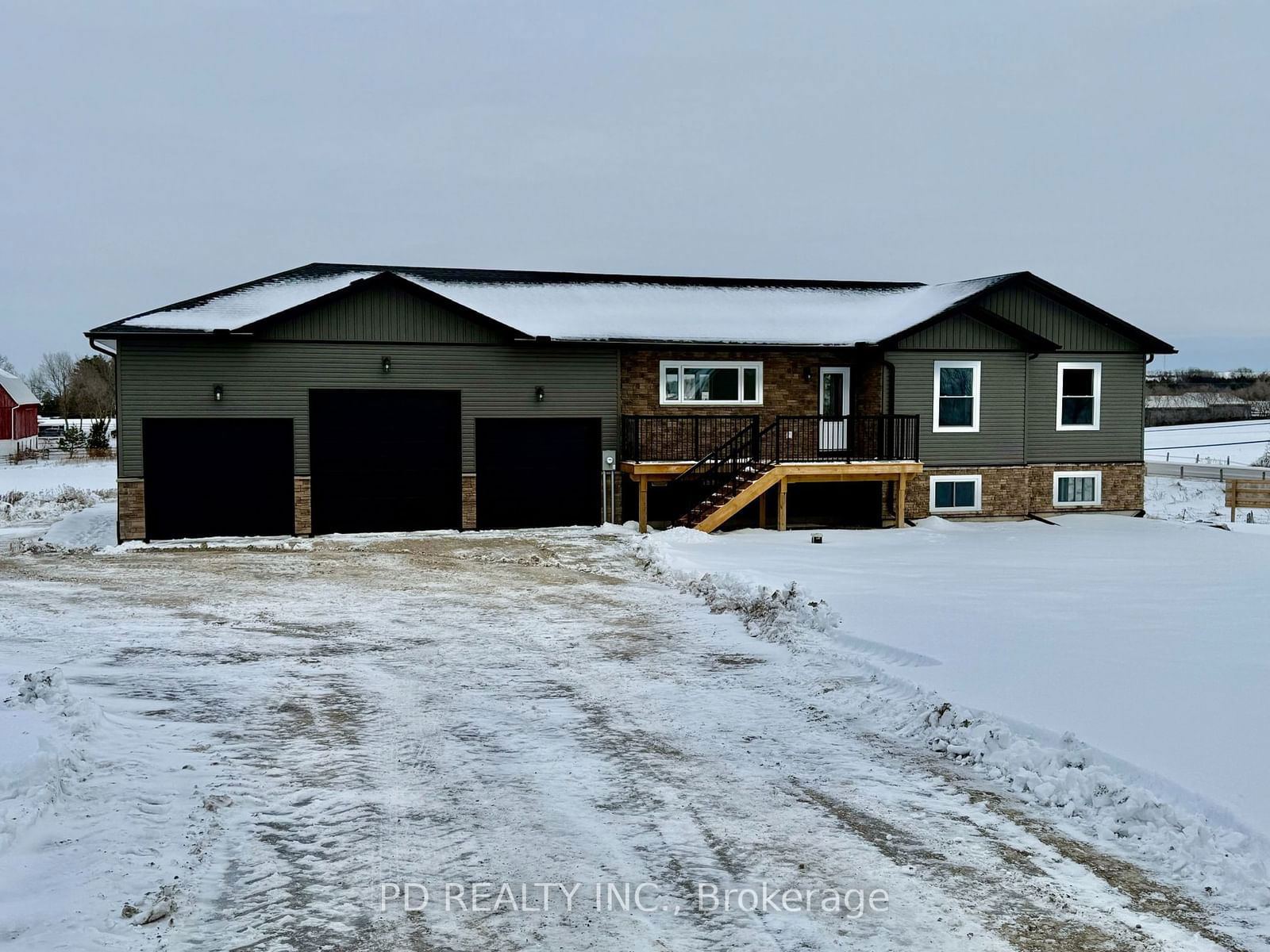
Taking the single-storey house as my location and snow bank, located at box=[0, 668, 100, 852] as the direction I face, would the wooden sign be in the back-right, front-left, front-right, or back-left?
back-left

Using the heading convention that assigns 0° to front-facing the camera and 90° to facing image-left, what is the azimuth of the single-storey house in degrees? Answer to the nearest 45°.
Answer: approximately 0°

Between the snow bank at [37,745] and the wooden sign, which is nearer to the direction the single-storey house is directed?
the snow bank

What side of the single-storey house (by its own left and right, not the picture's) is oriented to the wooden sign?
left

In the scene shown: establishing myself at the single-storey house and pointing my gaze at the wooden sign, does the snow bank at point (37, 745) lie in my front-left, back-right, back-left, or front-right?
back-right

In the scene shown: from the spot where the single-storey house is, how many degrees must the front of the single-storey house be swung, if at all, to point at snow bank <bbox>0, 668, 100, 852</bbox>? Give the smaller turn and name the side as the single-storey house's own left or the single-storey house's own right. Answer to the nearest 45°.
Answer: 0° — it already faces it
